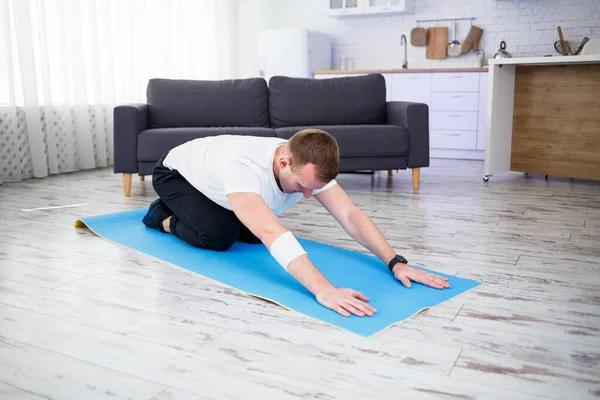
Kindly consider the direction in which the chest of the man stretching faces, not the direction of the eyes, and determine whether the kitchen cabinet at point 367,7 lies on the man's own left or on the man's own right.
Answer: on the man's own left

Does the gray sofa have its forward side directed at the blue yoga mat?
yes

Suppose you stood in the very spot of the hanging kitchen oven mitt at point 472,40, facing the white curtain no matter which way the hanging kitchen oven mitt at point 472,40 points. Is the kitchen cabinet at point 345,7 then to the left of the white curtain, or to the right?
right

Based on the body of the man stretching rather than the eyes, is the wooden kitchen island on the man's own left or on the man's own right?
on the man's own left

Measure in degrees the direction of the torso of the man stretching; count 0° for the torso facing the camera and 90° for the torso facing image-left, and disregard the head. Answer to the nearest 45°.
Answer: approximately 315°

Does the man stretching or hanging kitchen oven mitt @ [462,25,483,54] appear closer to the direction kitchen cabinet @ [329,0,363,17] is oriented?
the man stretching

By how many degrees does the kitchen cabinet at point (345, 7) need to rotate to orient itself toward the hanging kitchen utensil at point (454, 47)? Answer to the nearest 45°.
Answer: approximately 90° to its left

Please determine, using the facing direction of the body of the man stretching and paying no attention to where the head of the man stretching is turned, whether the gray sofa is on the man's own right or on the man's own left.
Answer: on the man's own left

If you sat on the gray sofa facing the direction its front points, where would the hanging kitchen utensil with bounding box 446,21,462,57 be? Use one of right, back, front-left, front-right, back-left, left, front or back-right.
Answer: back-left

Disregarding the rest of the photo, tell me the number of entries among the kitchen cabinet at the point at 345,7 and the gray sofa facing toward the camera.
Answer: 2

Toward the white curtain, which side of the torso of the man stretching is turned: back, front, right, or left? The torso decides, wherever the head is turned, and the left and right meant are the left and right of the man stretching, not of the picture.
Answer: back

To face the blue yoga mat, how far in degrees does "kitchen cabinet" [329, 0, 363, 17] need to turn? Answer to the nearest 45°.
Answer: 0° — it already faces it

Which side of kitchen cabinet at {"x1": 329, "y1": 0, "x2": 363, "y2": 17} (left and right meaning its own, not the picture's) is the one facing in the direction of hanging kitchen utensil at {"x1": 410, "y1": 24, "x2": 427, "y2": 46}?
left

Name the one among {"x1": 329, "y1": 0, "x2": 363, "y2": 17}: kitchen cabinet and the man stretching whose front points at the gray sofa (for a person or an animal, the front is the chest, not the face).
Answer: the kitchen cabinet
